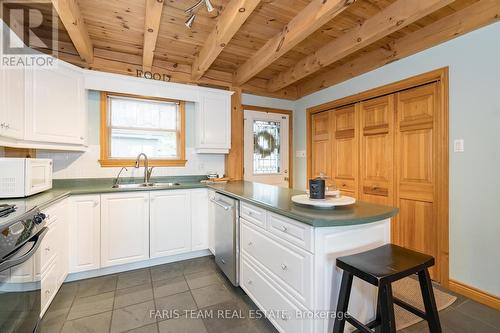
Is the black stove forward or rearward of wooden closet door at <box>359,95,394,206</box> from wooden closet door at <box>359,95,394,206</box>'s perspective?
forward

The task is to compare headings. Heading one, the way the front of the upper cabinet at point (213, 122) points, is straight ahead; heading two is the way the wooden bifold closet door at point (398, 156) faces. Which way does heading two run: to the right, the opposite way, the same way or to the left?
to the right

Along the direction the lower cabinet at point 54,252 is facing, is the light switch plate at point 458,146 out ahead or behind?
ahead

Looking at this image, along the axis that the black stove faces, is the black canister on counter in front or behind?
in front

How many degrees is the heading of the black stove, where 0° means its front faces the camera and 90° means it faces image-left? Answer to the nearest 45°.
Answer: approximately 315°

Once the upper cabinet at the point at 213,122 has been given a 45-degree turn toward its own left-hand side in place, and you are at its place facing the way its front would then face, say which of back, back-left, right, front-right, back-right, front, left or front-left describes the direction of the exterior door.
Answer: left

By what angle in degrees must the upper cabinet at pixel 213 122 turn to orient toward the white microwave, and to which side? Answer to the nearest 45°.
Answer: approximately 45° to its right

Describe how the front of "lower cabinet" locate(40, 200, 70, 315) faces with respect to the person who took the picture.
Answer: facing the viewer and to the right of the viewer

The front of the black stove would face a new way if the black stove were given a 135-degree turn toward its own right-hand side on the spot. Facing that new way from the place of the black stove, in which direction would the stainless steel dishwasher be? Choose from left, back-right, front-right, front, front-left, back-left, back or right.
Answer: back
